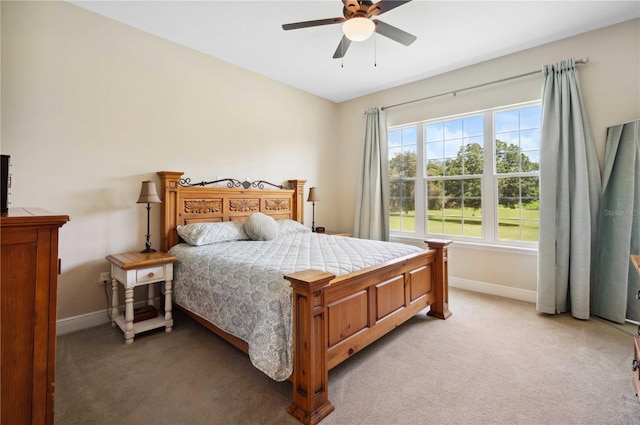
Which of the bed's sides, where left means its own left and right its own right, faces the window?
left

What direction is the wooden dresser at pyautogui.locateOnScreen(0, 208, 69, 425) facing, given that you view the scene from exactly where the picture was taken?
facing to the right of the viewer

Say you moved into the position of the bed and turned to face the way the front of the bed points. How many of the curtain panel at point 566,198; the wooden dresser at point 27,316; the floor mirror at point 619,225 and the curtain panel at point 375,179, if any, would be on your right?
1

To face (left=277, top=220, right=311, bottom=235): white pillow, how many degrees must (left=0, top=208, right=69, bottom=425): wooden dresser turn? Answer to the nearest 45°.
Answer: approximately 45° to its left

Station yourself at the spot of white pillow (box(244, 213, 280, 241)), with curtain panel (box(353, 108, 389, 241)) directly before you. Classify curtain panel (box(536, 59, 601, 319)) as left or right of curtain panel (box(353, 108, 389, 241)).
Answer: right

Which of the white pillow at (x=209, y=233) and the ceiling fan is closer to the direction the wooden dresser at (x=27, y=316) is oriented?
the ceiling fan

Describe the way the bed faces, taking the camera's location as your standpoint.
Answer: facing the viewer and to the right of the viewer

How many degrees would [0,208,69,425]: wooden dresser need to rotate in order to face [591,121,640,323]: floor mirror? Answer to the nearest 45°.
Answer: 0° — it already faces it

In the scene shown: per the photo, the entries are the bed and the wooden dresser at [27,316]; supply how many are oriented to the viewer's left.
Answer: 0

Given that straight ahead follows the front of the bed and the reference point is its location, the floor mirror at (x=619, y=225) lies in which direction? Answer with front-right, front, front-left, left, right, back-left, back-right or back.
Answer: front-left

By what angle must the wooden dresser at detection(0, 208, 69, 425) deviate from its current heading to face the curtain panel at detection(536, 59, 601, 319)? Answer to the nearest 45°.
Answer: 0° — it already faces it

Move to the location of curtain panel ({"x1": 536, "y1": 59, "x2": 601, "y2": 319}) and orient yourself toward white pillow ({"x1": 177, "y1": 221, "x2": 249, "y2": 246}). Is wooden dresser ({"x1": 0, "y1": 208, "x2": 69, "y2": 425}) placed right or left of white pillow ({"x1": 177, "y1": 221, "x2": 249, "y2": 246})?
left

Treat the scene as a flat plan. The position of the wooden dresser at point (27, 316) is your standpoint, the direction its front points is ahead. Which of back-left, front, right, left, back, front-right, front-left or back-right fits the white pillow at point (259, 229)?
front-left

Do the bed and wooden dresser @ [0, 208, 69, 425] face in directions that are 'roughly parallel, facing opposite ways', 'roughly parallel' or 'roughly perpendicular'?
roughly perpendicular

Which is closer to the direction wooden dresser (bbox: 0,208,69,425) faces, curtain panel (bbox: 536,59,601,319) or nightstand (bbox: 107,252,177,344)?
the curtain panel
